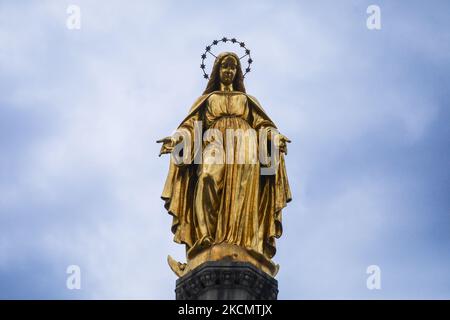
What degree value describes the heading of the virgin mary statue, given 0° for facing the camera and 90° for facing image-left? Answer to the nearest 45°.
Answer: approximately 0°
